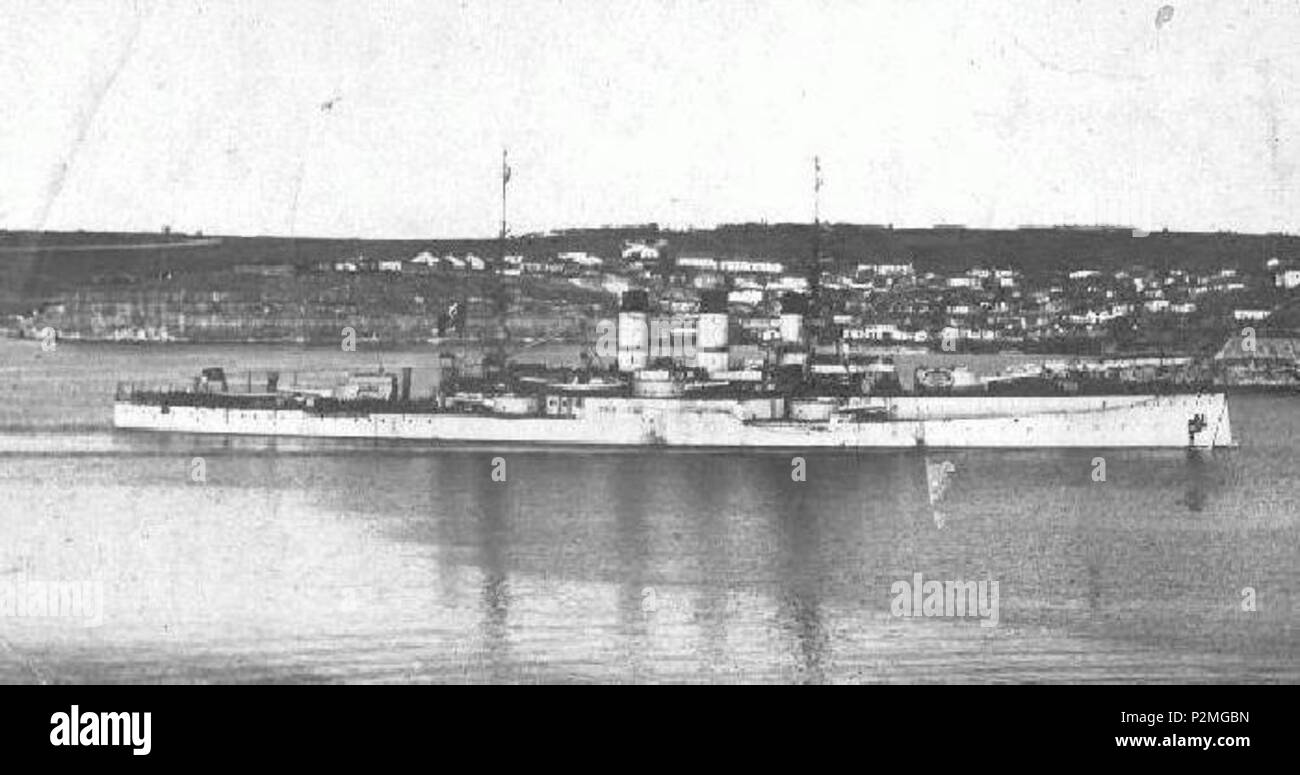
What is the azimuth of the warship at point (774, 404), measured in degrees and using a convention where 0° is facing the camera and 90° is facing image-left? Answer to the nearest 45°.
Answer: approximately 270°
